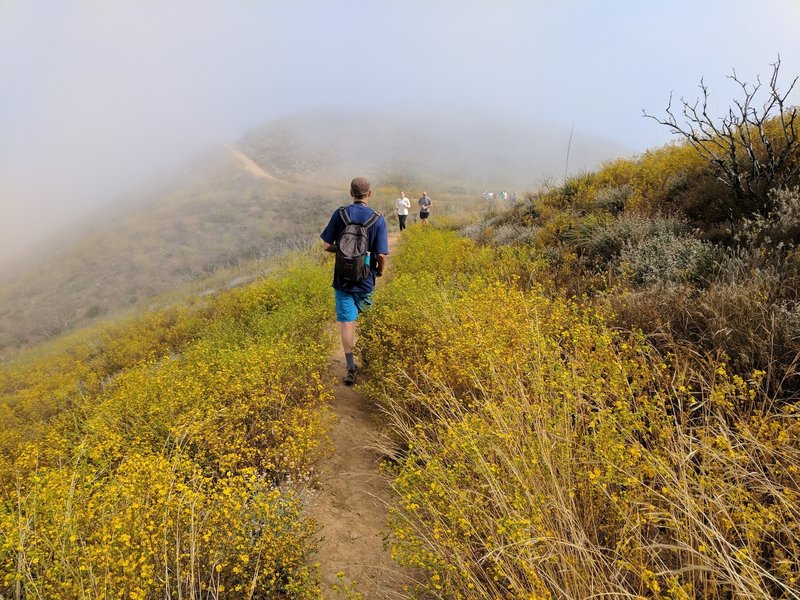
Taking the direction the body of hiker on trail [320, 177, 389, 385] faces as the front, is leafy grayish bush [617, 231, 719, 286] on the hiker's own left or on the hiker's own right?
on the hiker's own right

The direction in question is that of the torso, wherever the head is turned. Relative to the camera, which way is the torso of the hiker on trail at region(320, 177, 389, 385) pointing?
away from the camera
